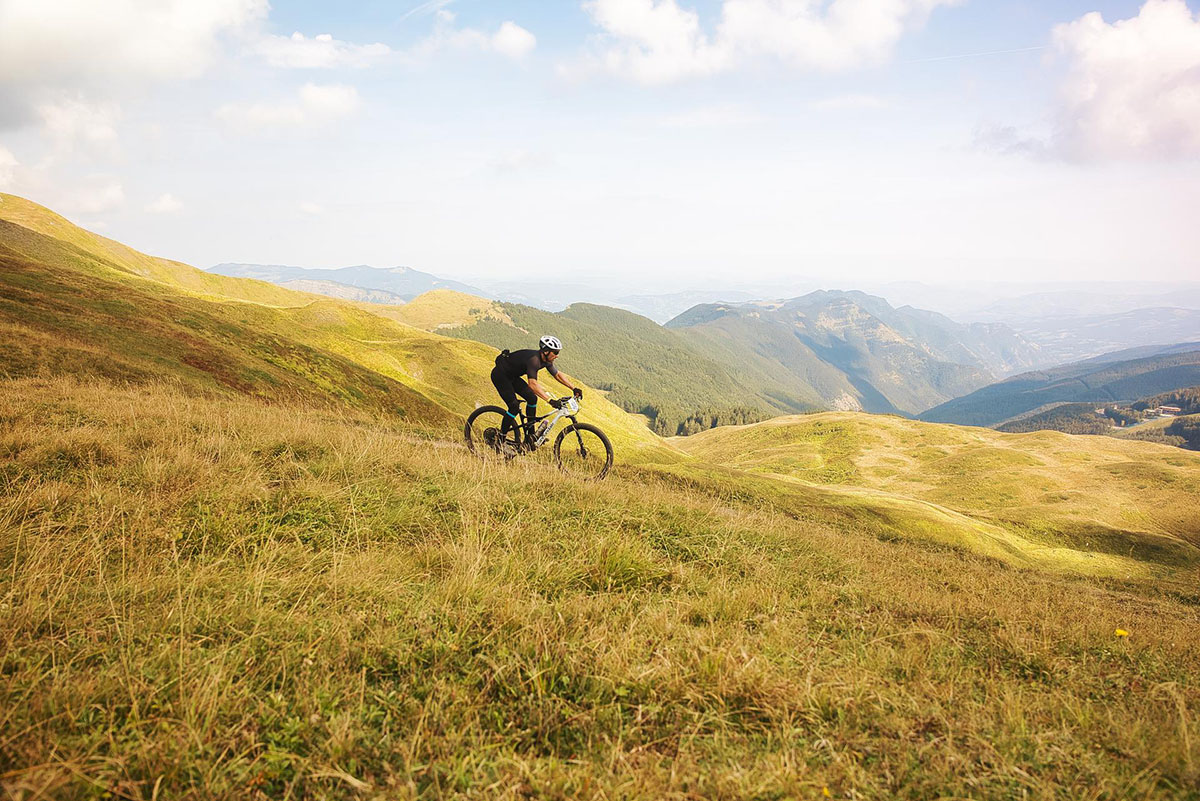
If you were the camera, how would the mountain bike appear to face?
facing to the right of the viewer
